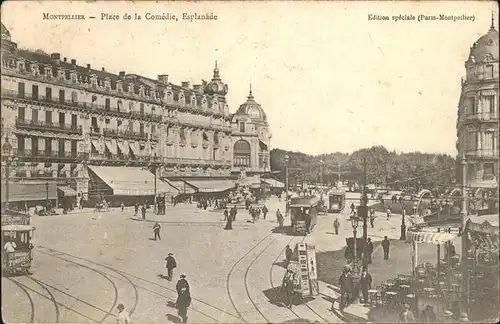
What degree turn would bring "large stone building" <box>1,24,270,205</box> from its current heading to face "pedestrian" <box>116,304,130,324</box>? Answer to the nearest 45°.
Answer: approximately 45° to its right

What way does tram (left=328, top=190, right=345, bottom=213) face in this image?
toward the camera

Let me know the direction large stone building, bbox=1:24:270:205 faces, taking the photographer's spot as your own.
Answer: facing the viewer and to the right of the viewer

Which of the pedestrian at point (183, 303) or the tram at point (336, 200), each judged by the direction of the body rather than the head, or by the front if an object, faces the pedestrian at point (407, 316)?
the tram

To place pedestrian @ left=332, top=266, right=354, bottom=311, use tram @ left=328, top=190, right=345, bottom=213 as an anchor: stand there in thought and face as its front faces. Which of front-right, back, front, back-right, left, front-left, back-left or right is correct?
front

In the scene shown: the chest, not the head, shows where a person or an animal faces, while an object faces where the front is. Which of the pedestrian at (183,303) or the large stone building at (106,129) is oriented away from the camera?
the pedestrian

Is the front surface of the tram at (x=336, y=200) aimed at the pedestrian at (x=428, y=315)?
yes

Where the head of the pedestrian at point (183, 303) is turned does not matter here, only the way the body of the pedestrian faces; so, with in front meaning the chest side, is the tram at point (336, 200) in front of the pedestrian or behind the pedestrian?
in front

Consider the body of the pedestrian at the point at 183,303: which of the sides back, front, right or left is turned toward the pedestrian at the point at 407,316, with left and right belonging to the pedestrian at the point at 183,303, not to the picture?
right

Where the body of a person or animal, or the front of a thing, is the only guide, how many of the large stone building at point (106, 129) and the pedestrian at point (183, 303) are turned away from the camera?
1

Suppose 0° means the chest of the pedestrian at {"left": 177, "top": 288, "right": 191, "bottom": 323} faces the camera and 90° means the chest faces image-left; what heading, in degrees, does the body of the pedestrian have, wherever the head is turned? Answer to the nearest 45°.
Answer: approximately 180°

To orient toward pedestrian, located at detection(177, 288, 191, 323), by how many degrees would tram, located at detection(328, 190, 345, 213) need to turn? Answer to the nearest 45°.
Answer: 0° — it already faces them
